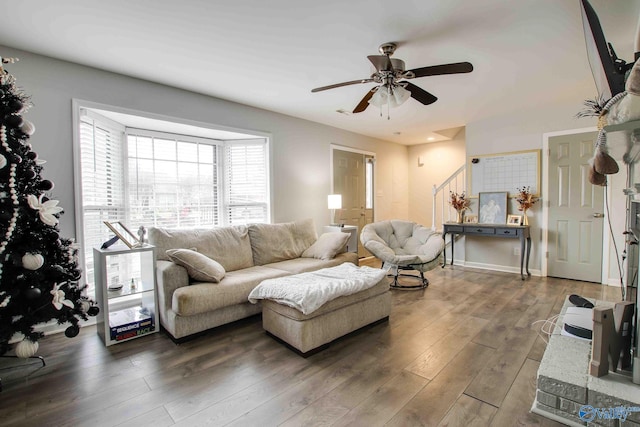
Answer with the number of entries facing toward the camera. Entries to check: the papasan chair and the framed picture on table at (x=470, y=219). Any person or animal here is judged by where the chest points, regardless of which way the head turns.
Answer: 2

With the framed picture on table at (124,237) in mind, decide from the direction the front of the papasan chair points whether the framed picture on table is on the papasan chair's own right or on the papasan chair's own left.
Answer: on the papasan chair's own right

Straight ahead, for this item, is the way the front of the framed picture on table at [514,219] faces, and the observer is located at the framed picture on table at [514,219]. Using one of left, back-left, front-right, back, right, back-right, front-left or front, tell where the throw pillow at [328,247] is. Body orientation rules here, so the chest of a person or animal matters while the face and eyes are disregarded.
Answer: front-right

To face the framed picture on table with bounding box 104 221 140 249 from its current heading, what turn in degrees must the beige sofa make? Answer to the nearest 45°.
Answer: approximately 135° to its right

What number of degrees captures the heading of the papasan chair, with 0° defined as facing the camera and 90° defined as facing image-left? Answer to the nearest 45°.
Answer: approximately 0°

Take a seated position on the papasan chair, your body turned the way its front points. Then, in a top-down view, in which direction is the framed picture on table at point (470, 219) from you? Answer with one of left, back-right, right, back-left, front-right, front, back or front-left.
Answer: back-left

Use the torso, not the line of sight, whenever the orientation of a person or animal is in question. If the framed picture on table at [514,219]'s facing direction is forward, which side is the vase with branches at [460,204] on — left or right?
on its right

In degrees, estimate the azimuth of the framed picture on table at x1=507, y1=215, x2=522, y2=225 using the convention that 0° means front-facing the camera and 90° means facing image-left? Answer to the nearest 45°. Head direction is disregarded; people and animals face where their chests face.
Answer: approximately 0°

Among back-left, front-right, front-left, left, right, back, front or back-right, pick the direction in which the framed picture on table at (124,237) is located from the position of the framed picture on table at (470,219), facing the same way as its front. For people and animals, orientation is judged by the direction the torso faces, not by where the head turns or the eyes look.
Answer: front-right
